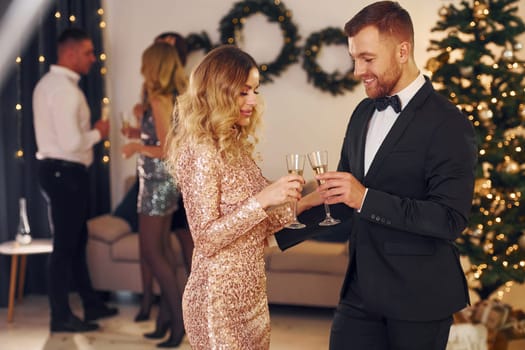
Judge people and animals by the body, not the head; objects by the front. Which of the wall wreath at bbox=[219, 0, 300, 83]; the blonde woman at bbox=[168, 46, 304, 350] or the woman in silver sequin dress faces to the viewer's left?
the woman in silver sequin dress

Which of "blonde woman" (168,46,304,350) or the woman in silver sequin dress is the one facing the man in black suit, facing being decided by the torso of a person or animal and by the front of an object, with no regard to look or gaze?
the blonde woman

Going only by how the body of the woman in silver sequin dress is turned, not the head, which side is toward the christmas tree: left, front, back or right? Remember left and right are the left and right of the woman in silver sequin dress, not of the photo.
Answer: back

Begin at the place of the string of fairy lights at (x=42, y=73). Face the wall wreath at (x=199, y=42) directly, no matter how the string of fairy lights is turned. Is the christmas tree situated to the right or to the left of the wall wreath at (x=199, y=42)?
right

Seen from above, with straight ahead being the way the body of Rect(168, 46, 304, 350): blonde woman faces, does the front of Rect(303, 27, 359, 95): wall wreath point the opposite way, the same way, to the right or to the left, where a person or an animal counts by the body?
to the right

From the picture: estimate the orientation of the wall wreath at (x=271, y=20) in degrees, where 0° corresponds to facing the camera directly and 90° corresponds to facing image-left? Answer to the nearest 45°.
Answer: approximately 0°

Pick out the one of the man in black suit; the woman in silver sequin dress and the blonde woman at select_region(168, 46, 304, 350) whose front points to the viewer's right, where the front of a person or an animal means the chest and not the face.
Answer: the blonde woman

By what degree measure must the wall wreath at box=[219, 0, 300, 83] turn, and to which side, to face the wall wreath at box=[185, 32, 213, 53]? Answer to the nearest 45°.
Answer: approximately 90° to its right

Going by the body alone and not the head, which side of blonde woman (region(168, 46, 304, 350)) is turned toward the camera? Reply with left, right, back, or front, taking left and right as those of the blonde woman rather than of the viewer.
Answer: right

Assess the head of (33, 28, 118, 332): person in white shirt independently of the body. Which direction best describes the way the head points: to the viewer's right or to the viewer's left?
to the viewer's right

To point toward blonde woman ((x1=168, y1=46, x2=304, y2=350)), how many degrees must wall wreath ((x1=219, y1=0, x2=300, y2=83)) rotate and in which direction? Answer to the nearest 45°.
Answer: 0° — it already faces them

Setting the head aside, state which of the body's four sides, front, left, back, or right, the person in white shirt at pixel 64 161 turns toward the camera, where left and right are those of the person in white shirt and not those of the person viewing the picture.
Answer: right

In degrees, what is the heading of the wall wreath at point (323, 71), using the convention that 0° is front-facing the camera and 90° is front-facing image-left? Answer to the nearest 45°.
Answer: approximately 0°

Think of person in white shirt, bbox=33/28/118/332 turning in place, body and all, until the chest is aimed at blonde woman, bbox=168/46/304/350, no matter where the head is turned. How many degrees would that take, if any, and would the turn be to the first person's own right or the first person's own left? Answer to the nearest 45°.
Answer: approximately 90° to the first person's own right

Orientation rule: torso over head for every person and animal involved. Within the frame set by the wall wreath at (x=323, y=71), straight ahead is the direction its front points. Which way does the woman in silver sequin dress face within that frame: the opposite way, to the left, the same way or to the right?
to the right

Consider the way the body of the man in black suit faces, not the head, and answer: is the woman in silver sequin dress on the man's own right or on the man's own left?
on the man's own right

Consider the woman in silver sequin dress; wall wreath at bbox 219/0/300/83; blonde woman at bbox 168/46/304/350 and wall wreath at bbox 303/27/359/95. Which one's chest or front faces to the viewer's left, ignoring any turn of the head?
the woman in silver sequin dress

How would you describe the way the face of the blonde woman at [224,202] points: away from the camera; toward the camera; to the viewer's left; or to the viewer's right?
to the viewer's right

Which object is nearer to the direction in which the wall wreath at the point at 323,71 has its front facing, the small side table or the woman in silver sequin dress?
the woman in silver sequin dress

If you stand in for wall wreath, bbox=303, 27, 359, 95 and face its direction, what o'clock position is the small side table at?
The small side table is roughly at 2 o'clock from the wall wreath.
